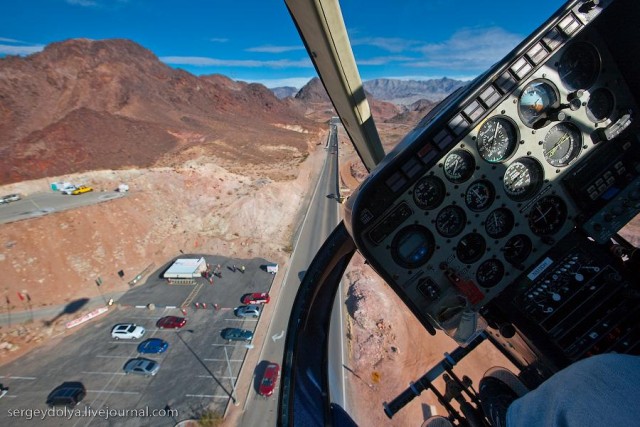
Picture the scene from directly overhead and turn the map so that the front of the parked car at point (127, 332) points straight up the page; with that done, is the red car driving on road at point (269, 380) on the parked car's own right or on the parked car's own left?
on the parked car's own right

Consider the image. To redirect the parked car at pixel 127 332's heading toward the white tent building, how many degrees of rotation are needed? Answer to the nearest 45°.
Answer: approximately 45° to its left

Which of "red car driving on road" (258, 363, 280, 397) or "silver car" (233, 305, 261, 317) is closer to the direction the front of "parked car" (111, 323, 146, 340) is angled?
the silver car

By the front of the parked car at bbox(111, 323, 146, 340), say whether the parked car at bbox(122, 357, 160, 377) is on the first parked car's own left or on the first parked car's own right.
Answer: on the first parked car's own right

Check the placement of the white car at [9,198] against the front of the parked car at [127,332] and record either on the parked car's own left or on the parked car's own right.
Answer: on the parked car's own left

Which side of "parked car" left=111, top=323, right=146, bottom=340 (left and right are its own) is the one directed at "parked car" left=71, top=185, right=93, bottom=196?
left

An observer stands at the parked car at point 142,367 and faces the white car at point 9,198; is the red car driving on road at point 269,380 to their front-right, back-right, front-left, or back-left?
back-right

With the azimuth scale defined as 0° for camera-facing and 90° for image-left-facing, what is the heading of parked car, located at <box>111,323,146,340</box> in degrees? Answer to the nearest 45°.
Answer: approximately 270°

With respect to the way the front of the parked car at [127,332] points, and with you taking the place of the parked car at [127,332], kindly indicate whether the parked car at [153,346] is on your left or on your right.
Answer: on your right
